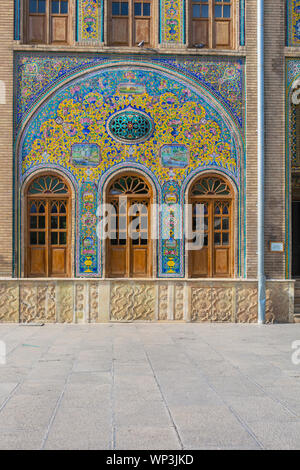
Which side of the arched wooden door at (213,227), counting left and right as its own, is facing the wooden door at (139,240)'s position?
right

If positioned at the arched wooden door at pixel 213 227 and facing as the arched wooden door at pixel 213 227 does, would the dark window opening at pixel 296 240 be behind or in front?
behind

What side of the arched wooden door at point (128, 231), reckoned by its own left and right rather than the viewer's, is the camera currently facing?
front

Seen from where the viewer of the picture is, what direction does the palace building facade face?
facing the viewer

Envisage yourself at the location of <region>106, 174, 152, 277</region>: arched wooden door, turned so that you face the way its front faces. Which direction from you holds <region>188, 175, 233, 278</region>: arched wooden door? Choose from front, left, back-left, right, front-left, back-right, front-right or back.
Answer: left

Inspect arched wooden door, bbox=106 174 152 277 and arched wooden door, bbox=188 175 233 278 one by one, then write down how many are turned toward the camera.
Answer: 2
